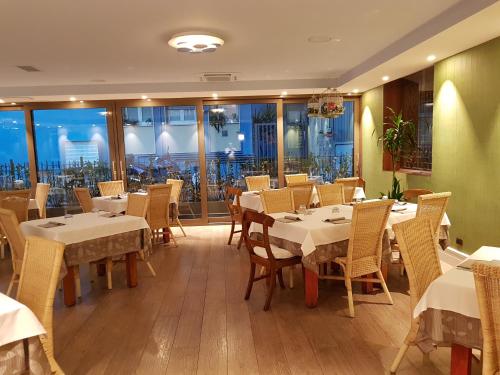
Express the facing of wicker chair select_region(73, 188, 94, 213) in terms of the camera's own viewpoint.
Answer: facing away from the viewer and to the right of the viewer

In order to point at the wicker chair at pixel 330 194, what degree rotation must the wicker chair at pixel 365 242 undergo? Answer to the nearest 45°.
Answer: approximately 45° to its right

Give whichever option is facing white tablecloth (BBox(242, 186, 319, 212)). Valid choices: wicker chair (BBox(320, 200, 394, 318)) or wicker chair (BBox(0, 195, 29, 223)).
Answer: wicker chair (BBox(320, 200, 394, 318))

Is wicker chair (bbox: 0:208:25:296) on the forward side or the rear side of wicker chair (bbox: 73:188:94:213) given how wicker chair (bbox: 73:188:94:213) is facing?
on the rear side

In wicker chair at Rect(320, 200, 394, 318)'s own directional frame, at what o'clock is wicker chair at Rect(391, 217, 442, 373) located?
wicker chair at Rect(391, 217, 442, 373) is roughly at 7 o'clock from wicker chair at Rect(320, 200, 394, 318).

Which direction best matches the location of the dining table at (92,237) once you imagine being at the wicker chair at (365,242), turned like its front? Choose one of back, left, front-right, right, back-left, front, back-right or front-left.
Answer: front-left

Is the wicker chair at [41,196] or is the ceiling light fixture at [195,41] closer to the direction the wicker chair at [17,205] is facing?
the wicker chair

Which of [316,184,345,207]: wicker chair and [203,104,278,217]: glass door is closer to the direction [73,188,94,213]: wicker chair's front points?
the glass door

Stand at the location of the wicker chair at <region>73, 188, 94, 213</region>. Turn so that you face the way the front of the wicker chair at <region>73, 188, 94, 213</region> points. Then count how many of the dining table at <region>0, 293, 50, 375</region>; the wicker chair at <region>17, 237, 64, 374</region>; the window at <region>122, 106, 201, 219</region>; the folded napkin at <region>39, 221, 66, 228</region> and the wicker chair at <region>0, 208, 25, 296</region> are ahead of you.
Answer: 1

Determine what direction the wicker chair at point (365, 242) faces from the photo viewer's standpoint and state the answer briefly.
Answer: facing away from the viewer and to the left of the viewer

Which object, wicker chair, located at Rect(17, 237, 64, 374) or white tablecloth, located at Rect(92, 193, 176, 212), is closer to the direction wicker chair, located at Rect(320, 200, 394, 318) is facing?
the white tablecloth
